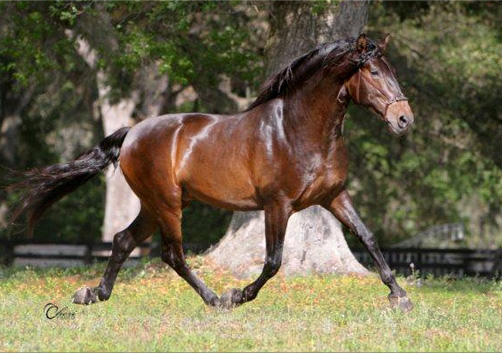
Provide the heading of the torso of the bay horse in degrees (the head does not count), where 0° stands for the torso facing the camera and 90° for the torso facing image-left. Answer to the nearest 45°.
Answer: approximately 270°

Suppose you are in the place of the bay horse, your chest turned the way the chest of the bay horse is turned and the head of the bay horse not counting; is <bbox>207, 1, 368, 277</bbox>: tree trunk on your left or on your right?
on your left
